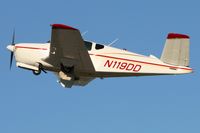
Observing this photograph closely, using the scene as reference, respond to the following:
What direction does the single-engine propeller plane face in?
to the viewer's left
